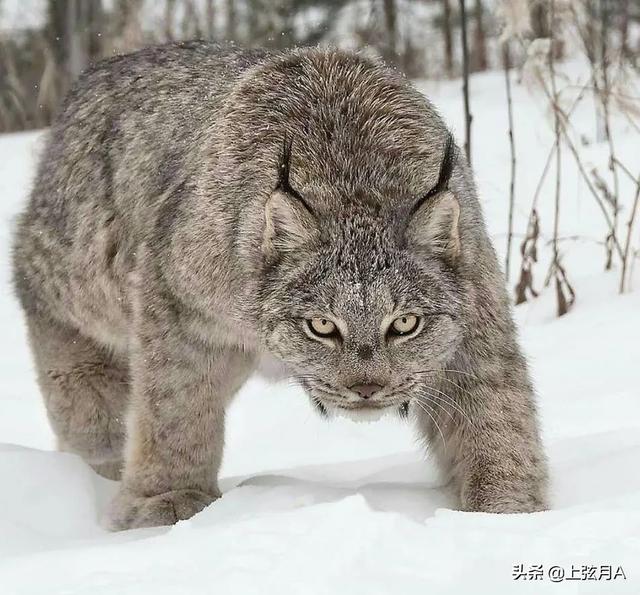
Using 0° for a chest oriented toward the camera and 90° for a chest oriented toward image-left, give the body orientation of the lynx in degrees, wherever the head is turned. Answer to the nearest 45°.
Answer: approximately 315°

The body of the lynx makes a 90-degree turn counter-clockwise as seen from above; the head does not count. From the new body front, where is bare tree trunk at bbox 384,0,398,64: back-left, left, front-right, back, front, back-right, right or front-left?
front-left

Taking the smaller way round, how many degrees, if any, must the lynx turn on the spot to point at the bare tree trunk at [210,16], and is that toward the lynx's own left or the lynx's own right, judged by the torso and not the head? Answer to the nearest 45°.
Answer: approximately 135° to the lynx's own left

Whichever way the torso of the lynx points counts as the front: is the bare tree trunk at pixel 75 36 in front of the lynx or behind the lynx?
behind

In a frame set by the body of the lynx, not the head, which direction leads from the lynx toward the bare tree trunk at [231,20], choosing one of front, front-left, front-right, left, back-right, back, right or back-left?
back-left

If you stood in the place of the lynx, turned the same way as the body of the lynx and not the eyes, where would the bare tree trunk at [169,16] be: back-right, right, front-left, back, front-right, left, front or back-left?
back-left

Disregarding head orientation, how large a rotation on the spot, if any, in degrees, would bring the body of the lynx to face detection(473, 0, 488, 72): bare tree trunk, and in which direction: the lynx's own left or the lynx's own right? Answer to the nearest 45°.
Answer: approximately 135° to the lynx's own left
